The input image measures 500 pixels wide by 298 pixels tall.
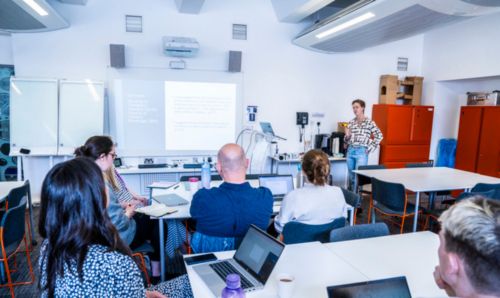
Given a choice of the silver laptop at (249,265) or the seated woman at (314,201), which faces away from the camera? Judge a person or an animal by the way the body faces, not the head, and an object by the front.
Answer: the seated woman

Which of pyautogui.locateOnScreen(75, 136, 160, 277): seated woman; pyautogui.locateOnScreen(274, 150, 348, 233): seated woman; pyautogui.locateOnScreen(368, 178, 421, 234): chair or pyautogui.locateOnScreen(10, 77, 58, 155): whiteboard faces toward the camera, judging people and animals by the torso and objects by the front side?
the whiteboard

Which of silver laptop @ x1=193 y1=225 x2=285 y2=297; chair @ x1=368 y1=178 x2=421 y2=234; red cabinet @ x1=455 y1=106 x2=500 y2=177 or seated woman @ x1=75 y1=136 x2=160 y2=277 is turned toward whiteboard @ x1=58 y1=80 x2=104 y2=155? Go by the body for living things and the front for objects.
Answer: the red cabinet

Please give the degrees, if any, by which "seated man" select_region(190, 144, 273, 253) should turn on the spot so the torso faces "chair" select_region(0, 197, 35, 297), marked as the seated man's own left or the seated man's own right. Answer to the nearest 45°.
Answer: approximately 90° to the seated man's own left

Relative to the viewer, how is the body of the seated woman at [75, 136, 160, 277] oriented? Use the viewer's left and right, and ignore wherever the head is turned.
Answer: facing to the right of the viewer

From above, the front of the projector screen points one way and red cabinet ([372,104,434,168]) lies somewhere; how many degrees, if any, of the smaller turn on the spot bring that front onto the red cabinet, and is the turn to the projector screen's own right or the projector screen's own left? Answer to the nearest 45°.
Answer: approximately 90° to the projector screen's own left

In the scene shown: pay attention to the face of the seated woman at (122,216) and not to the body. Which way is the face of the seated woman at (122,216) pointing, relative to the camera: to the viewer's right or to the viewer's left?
to the viewer's right

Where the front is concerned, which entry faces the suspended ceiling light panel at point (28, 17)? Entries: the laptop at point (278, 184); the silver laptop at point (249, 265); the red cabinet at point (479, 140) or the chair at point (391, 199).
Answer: the red cabinet

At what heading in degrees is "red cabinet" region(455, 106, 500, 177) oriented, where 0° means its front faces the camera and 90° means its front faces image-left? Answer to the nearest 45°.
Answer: approximately 45°

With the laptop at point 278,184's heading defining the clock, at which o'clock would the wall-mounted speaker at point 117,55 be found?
The wall-mounted speaker is roughly at 4 o'clock from the laptop.

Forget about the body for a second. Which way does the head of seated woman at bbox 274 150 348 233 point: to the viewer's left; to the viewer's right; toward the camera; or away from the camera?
away from the camera
